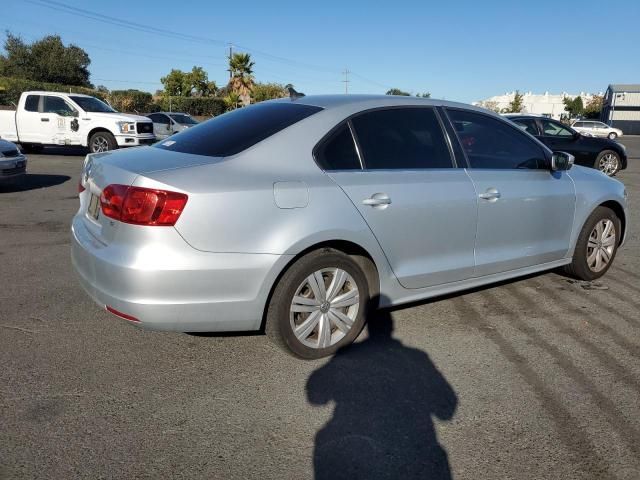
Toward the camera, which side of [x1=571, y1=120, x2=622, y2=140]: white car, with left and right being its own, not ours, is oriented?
right

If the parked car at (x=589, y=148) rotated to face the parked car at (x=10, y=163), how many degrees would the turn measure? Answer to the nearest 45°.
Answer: approximately 135° to its right

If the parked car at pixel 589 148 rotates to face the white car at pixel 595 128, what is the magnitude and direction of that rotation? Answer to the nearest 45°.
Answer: approximately 90° to its left

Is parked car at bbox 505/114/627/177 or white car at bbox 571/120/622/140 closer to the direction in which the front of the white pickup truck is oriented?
the parked car

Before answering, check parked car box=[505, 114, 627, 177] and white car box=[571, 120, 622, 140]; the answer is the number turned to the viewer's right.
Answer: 2

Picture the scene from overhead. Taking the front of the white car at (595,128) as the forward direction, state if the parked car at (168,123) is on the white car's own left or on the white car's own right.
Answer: on the white car's own right

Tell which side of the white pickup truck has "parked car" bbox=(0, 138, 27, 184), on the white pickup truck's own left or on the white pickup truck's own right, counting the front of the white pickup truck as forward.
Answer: on the white pickup truck's own right

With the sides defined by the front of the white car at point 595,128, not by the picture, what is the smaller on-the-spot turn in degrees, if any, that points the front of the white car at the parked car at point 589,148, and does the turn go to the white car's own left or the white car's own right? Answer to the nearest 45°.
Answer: approximately 90° to the white car's own right

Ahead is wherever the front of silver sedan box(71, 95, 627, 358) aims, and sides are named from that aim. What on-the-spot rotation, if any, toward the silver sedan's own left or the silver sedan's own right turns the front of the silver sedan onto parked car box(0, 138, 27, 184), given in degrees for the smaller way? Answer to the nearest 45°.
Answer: approximately 90° to the silver sedan's own left

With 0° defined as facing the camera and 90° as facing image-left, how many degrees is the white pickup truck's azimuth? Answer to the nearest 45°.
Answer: approximately 315°

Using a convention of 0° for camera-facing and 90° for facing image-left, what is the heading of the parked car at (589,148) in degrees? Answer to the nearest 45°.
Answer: approximately 270°
